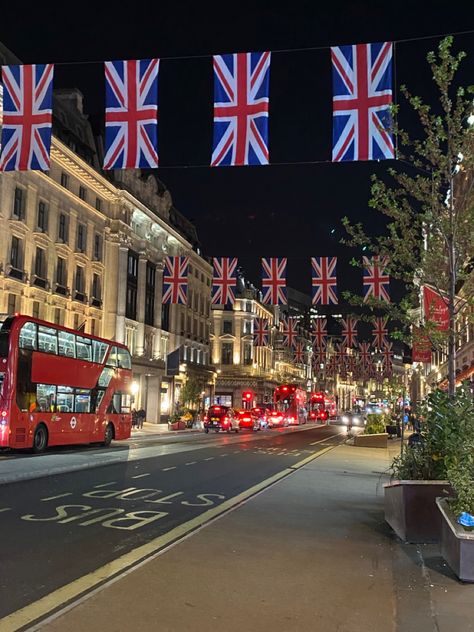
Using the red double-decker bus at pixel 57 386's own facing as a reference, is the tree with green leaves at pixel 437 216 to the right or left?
on its right

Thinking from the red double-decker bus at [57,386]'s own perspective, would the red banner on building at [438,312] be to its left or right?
on its right

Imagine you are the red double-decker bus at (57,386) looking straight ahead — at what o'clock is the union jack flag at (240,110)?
The union jack flag is roughly at 4 o'clock from the red double-decker bus.

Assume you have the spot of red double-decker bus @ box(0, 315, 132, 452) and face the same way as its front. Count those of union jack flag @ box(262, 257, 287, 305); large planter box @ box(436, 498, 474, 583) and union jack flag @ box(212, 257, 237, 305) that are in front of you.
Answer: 2

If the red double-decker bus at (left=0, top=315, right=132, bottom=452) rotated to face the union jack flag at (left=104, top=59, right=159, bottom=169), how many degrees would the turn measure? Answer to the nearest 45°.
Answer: approximately 135° to its right

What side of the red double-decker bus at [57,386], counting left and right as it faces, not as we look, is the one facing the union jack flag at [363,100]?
right

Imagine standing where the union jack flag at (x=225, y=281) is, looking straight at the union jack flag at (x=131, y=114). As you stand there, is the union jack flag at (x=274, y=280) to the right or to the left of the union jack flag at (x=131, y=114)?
left

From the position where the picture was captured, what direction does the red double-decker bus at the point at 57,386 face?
facing away from the viewer and to the right of the viewer

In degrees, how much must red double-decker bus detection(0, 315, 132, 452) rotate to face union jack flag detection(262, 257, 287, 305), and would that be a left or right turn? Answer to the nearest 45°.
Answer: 0° — it already faces it

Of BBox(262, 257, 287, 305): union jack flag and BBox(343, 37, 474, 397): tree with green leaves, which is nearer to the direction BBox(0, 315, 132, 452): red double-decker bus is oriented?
the union jack flag

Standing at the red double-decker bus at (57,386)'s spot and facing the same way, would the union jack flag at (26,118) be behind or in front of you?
behind

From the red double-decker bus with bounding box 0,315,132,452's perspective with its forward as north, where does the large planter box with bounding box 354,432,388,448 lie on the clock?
The large planter box is roughly at 1 o'clock from the red double-decker bus.

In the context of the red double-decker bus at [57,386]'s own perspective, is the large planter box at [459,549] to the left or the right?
on its right
